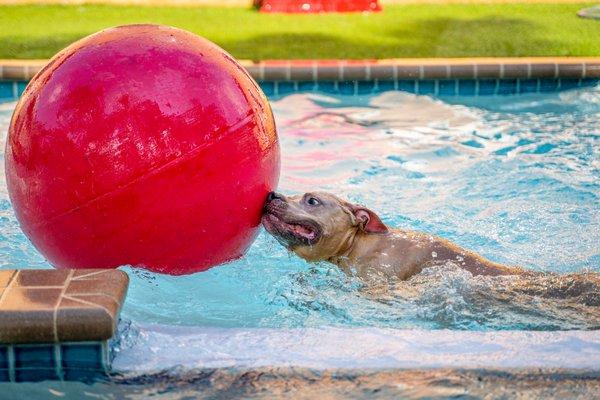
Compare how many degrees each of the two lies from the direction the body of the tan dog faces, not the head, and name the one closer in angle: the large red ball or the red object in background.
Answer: the large red ball

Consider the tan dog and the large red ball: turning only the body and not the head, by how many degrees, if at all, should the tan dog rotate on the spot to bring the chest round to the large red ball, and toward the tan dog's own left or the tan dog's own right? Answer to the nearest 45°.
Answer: approximately 45° to the tan dog's own left

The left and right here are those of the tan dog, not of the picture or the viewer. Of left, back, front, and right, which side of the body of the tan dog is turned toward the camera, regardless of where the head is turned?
left

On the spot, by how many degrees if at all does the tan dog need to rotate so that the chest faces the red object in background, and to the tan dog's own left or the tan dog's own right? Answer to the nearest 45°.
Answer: approximately 90° to the tan dog's own right
